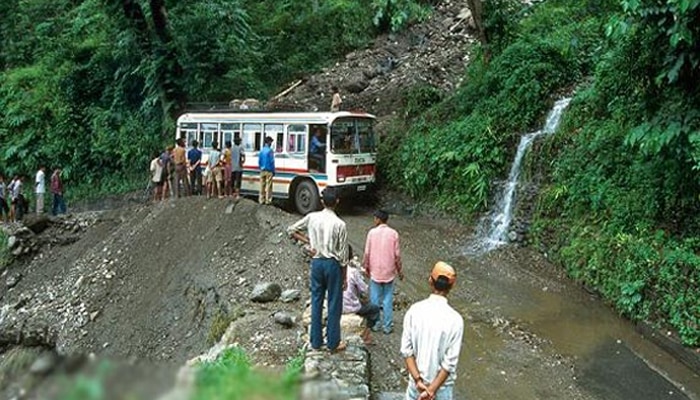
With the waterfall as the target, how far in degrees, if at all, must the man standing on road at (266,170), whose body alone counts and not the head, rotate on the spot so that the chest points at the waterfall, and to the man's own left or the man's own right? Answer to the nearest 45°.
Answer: approximately 90° to the man's own right

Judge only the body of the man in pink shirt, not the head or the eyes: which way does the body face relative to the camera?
away from the camera

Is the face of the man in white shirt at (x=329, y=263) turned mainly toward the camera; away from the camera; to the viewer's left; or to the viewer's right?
away from the camera

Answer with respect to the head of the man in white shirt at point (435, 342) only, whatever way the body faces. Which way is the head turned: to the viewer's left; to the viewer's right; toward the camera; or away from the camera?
away from the camera

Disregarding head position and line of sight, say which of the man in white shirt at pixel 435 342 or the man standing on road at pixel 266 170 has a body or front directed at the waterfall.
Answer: the man in white shirt

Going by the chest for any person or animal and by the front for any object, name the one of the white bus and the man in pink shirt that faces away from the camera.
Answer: the man in pink shirt

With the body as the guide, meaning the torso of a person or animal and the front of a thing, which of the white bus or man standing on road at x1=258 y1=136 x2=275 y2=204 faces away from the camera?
the man standing on road

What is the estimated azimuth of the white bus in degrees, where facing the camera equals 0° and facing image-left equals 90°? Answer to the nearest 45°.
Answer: approximately 315°

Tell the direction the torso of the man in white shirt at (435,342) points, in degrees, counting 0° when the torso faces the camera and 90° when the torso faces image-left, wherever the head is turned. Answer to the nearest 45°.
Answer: approximately 180°

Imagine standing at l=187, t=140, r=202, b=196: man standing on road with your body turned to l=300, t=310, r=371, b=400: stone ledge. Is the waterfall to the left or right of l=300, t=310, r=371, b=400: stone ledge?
left

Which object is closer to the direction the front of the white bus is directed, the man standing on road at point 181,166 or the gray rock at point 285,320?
the gray rock

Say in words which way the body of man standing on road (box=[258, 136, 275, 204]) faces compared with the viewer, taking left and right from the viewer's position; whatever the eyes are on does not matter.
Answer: facing away from the viewer

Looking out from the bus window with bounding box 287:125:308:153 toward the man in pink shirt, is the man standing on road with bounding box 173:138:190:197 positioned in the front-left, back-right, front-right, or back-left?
back-right
